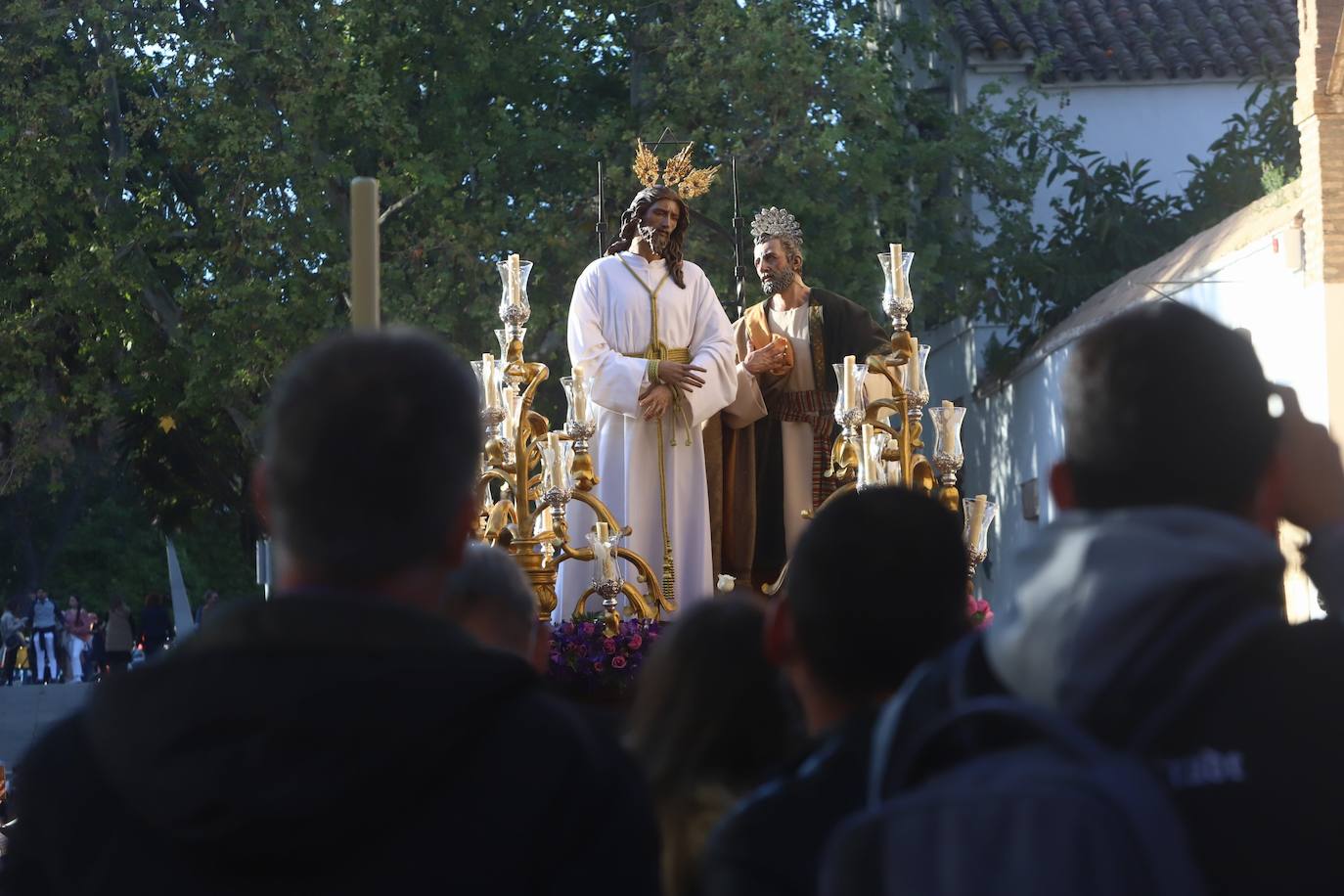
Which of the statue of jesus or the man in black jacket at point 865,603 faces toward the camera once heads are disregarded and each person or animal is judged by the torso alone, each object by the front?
the statue of jesus

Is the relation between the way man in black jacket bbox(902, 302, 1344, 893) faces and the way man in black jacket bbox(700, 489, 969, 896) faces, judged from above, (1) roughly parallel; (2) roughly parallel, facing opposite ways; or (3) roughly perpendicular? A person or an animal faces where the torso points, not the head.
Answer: roughly parallel

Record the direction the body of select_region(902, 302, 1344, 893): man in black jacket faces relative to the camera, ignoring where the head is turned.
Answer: away from the camera

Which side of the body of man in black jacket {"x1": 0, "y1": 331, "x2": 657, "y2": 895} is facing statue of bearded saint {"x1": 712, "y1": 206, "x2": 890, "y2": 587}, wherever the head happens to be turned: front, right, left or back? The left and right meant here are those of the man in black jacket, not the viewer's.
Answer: front

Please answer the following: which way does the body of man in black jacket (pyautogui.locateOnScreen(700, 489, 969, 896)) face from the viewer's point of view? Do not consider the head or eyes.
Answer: away from the camera

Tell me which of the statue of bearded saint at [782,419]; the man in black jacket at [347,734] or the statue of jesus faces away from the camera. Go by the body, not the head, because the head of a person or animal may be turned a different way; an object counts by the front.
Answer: the man in black jacket

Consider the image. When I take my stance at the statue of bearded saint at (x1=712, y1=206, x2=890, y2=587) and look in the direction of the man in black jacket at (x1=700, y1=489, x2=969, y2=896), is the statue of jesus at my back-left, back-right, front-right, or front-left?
front-right

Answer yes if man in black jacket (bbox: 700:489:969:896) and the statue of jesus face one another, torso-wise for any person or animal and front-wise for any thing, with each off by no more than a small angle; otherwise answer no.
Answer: yes

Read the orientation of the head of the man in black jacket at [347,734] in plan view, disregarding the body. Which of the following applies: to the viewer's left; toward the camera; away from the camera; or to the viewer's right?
away from the camera

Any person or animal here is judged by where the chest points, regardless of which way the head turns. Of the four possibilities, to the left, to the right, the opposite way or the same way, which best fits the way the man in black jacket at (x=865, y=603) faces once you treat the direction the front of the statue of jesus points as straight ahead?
the opposite way

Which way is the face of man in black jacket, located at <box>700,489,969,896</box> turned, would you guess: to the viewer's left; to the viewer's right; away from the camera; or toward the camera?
away from the camera

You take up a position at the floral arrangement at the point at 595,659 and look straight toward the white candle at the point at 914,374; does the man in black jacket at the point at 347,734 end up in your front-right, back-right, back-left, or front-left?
back-right

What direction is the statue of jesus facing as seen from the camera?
toward the camera

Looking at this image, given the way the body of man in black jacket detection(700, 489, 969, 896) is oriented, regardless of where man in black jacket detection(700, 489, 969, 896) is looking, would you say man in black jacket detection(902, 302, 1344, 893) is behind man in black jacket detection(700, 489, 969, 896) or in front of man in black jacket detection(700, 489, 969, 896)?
behind

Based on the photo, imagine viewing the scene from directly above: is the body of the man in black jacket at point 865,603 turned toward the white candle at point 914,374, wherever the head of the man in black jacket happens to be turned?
yes

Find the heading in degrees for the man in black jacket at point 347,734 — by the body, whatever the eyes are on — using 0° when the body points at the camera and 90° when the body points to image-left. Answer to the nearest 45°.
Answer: approximately 180°
